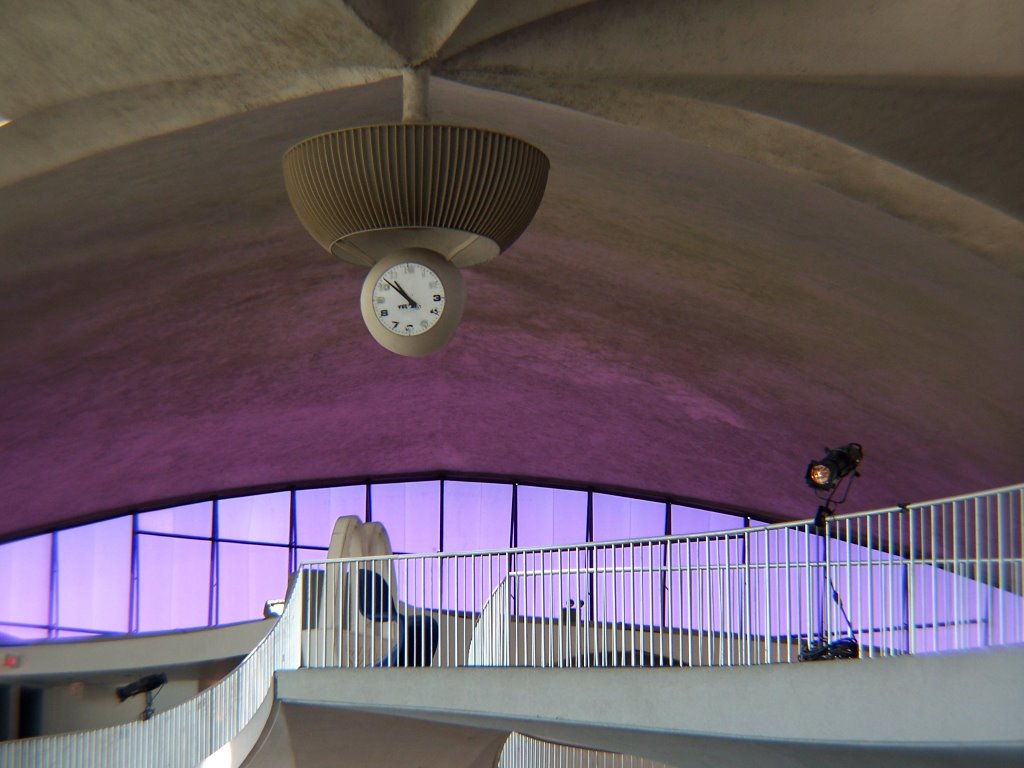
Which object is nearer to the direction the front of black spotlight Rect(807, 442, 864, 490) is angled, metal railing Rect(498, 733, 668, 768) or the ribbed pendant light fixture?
the ribbed pendant light fixture

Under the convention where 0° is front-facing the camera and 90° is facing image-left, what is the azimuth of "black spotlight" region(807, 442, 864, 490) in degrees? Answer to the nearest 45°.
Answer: approximately 45°

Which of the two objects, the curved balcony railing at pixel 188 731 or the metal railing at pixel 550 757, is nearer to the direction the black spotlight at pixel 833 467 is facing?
the curved balcony railing

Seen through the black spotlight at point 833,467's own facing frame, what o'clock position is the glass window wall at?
The glass window wall is roughly at 3 o'clock from the black spotlight.

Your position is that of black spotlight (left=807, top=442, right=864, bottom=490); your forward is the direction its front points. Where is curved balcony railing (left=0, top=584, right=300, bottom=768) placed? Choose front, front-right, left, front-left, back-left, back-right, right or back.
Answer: front-right

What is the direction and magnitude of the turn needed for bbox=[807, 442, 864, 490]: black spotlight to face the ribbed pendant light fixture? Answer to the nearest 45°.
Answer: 0° — it already faces it

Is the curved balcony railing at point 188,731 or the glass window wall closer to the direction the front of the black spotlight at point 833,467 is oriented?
the curved balcony railing
